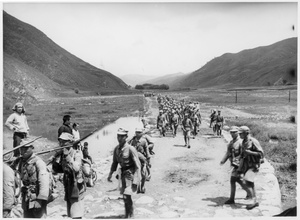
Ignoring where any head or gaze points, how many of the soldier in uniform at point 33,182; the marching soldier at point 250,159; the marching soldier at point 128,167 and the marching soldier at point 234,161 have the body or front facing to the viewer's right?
0

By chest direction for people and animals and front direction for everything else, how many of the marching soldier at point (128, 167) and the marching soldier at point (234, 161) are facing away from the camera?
0

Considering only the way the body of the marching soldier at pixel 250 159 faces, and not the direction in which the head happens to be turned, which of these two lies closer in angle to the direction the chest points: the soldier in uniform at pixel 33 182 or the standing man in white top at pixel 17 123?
the soldier in uniform

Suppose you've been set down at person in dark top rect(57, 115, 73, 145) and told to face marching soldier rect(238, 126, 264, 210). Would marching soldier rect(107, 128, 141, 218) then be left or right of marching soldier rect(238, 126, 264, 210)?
right

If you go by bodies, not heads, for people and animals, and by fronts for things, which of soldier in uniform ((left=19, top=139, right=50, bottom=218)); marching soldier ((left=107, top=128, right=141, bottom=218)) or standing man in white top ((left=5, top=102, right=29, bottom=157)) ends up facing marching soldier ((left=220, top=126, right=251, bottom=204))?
the standing man in white top

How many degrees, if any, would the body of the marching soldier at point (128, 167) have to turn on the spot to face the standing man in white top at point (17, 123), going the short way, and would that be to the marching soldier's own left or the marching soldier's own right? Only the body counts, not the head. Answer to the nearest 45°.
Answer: approximately 90° to the marching soldier's own right

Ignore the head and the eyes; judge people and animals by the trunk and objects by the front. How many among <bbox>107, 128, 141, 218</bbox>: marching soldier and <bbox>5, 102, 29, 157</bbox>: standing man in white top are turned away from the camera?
0

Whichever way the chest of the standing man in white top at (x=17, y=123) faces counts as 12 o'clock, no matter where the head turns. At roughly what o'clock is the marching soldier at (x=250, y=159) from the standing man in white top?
The marching soldier is roughly at 12 o'clock from the standing man in white top.

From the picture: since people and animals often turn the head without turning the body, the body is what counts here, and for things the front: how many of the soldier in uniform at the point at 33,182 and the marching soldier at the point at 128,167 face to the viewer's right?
0

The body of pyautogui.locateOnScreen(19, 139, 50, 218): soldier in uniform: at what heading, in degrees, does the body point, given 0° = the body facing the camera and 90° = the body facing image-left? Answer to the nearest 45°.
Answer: approximately 45°

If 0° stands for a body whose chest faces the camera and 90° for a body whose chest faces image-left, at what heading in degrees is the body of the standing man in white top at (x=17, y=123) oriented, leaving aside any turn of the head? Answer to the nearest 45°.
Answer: approximately 315°

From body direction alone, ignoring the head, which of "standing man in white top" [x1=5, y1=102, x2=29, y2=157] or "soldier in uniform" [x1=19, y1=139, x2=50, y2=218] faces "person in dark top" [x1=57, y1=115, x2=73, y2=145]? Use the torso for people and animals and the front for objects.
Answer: the standing man in white top

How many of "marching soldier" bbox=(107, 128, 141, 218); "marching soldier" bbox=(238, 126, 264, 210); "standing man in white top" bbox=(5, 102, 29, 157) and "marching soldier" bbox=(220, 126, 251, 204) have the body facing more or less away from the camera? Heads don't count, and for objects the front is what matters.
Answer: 0

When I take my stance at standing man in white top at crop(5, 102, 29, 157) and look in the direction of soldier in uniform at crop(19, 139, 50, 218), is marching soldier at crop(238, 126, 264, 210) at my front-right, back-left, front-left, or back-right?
front-left

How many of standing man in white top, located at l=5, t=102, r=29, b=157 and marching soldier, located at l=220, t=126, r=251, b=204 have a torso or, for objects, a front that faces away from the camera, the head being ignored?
0
